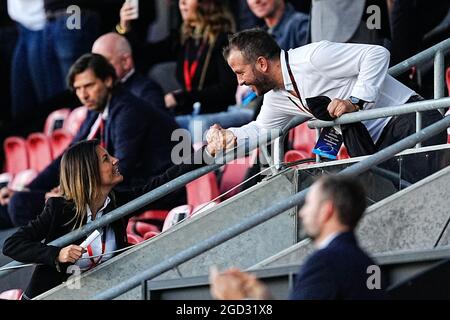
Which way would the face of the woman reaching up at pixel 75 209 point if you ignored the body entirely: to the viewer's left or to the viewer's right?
to the viewer's right

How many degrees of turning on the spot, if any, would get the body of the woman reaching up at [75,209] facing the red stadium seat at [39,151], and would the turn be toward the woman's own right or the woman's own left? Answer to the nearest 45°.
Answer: approximately 135° to the woman's own left

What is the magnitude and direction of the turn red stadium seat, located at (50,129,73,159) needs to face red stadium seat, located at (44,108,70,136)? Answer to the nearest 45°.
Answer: approximately 135° to its right

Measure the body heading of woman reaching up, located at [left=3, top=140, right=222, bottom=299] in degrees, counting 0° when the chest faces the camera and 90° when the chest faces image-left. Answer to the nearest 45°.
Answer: approximately 315°

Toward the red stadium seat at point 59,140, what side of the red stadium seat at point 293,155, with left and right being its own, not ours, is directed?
right

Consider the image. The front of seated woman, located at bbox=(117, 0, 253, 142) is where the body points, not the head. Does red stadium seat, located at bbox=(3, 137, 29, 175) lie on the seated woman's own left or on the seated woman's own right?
on the seated woman's own right

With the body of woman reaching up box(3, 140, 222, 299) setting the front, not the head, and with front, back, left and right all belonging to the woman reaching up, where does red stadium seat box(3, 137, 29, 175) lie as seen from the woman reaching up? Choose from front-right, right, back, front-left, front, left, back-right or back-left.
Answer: back-left

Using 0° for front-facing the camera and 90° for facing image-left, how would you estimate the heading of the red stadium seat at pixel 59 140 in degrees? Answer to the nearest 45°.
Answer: approximately 45°

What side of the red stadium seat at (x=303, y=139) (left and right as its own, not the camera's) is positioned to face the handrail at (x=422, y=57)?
left
